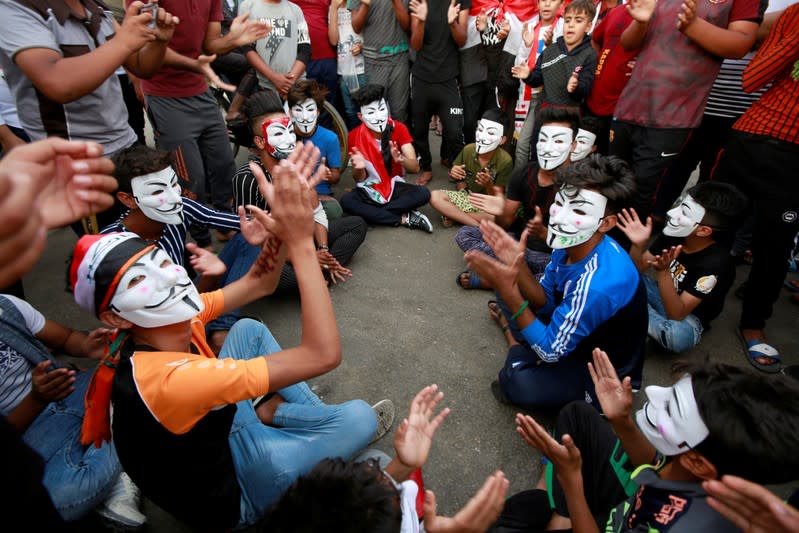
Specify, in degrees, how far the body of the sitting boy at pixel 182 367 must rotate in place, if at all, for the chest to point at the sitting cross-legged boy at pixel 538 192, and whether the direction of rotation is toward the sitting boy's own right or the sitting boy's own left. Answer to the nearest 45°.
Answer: approximately 45° to the sitting boy's own left

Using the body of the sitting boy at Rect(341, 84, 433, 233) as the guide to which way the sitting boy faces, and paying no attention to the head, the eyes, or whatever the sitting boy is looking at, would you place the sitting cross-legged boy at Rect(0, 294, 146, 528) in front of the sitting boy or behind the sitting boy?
in front

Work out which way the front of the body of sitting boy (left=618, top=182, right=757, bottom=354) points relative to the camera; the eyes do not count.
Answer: to the viewer's left

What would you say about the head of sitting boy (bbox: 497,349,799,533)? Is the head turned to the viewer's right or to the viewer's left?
to the viewer's left

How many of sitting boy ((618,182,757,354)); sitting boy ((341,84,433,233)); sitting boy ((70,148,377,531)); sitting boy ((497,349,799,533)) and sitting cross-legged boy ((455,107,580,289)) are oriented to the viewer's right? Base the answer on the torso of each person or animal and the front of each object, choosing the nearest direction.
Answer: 1

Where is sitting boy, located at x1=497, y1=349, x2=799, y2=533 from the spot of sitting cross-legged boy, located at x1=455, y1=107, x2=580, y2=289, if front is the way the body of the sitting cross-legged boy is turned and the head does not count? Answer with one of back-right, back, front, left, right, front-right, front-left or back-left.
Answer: front-left

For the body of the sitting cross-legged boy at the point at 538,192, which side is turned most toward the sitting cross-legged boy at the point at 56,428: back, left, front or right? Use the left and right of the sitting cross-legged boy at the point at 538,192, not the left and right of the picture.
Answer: front

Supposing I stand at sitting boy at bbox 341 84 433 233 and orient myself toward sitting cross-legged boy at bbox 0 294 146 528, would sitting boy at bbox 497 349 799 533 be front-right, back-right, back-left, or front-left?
front-left

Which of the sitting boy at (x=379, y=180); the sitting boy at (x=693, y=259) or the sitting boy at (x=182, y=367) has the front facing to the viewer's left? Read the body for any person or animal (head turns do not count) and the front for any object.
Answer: the sitting boy at (x=693, y=259)

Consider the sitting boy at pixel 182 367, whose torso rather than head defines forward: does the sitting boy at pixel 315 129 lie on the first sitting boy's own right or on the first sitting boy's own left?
on the first sitting boy's own left

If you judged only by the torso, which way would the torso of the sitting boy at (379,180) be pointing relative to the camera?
toward the camera

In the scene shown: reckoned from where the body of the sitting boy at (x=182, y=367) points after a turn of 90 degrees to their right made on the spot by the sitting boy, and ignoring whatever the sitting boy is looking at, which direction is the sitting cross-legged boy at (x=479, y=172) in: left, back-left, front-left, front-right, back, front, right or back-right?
back-left

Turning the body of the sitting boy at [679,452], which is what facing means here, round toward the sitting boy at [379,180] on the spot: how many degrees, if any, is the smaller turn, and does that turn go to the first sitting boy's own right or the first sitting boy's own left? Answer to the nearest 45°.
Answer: approximately 45° to the first sitting boy's own right

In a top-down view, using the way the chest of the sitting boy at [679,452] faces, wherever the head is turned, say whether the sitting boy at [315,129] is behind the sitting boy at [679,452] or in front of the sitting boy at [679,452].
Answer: in front

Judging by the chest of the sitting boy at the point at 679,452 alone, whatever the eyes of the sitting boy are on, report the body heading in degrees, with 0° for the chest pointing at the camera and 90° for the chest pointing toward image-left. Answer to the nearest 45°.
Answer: approximately 90°
